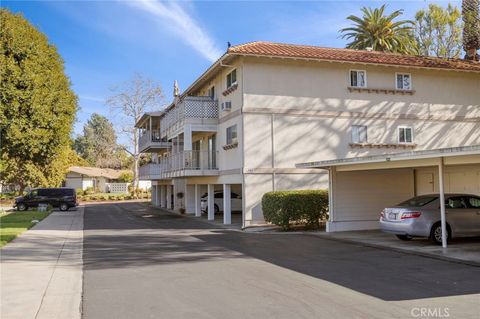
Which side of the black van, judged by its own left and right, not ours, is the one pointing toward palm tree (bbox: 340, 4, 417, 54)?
back

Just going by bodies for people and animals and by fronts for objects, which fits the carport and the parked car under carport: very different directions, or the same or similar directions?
very different directions

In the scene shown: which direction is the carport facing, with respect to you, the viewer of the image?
facing the viewer and to the left of the viewer

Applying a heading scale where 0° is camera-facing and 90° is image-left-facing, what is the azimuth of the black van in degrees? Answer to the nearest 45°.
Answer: approximately 90°

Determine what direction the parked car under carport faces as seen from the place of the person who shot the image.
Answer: facing away from the viewer and to the right of the viewer

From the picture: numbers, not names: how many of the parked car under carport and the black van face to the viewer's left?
1

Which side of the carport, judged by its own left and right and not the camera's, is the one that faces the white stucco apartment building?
right

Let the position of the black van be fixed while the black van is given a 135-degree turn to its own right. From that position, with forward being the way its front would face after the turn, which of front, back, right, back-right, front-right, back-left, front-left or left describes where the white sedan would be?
right

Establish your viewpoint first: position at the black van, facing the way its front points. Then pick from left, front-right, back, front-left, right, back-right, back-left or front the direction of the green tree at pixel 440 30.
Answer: back

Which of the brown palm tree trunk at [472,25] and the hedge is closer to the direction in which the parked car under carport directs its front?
the brown palm tree trunk

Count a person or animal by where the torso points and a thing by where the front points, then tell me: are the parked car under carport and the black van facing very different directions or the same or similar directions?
very different directions
